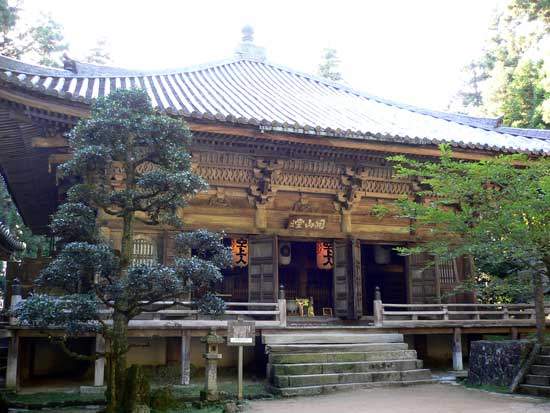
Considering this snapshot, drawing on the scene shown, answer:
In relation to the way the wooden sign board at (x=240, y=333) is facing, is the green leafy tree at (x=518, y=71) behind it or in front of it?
behind

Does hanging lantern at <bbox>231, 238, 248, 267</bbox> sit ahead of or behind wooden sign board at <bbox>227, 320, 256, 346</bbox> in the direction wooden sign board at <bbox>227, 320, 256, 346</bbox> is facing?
behind

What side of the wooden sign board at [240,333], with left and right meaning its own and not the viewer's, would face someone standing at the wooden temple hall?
back

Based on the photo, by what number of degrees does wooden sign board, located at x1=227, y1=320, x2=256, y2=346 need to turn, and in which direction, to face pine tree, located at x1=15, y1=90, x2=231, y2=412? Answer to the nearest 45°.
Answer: approximately 45° to its right

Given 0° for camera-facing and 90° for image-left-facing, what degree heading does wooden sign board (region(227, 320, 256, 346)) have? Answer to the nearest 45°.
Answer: approximately 0°

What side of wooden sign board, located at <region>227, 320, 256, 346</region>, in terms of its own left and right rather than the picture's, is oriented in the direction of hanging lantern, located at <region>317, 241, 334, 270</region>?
back

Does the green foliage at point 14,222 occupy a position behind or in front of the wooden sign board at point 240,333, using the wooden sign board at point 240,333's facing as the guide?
behind

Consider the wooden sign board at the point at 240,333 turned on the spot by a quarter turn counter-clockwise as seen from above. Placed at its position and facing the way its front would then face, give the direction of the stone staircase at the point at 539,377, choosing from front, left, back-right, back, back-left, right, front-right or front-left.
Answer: front

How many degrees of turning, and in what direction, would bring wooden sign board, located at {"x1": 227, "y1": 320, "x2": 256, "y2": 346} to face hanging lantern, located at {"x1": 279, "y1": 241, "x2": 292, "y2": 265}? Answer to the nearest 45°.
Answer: approximately 180°
